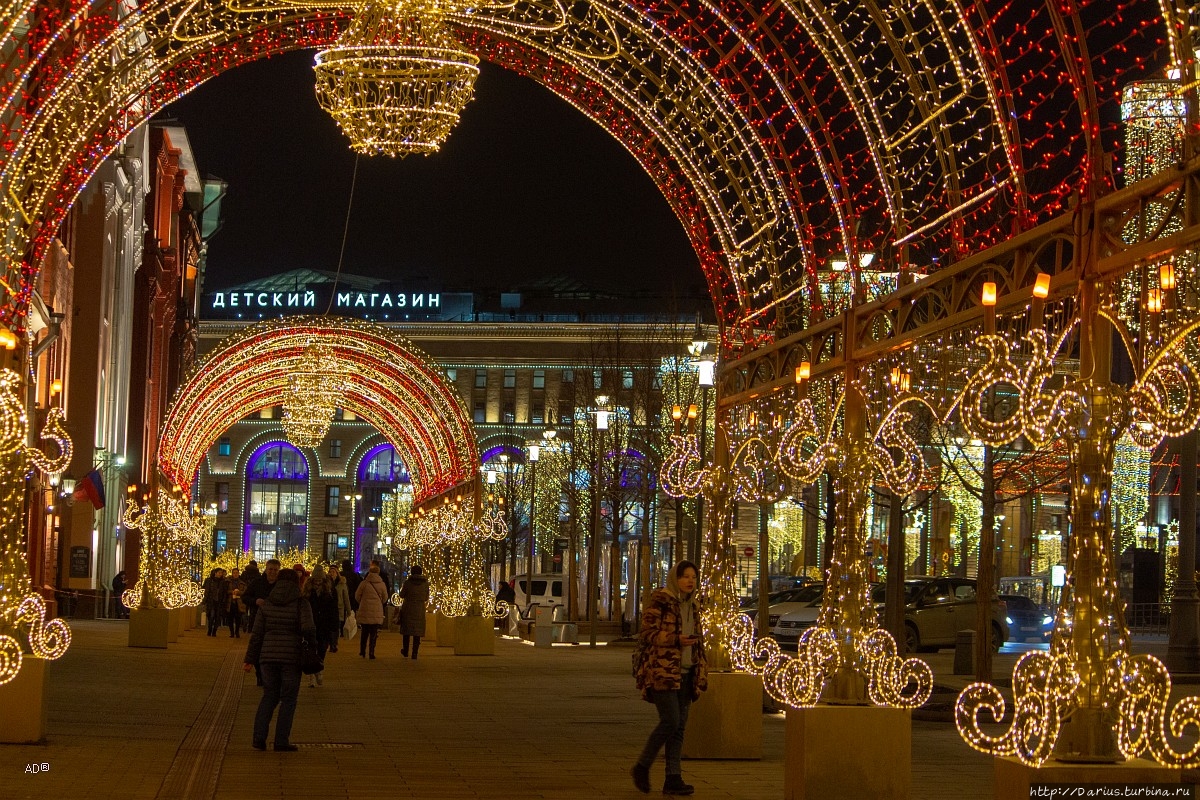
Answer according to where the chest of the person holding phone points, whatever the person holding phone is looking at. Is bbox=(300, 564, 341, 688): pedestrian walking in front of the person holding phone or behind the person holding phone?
behind

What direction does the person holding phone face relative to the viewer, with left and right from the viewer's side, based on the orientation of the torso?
facing the viewer and to the right of the viewer

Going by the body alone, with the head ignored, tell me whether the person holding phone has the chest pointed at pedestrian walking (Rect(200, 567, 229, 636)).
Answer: no

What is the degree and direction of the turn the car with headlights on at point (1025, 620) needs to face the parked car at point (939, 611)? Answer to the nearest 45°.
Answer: approximately 45° to its right

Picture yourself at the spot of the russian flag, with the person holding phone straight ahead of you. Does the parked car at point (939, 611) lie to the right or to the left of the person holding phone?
left

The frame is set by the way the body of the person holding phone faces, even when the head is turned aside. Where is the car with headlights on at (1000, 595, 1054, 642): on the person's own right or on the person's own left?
on the person's own left

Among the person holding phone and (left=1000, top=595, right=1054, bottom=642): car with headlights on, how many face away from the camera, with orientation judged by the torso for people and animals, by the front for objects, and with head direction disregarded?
0

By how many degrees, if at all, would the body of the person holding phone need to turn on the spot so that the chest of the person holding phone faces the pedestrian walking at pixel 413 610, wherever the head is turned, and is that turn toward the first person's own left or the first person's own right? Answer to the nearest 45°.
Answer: approximately 135° to the first person's own left
